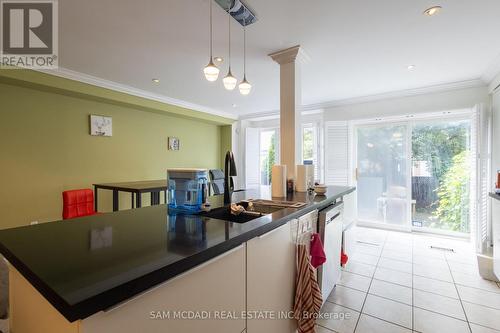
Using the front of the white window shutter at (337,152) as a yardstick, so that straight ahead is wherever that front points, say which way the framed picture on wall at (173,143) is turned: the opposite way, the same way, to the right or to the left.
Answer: to the left

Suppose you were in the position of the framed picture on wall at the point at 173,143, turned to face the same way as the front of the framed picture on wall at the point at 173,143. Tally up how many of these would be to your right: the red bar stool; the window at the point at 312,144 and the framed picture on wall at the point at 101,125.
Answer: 2

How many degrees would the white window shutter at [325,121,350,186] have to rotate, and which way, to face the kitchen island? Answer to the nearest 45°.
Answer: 0° — it already faces it

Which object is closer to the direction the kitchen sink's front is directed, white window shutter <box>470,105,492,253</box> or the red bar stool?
the white window shutter

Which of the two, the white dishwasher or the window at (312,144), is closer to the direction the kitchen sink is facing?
the white dishwasher

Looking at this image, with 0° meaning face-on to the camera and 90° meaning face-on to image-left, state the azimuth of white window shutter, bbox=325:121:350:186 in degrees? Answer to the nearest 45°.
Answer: approximately 0°

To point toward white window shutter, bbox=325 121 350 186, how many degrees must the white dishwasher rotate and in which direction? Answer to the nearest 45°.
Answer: approximately 135° to its left

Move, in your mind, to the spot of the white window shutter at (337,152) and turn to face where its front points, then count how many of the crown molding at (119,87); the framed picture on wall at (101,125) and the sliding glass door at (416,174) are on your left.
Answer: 1

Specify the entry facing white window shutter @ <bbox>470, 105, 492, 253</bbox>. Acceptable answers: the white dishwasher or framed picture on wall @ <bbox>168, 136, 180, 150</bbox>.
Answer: the framed picture on wall

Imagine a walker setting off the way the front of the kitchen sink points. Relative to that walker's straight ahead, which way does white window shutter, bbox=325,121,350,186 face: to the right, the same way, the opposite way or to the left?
to the right

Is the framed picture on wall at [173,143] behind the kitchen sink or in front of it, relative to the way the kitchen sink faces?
behind

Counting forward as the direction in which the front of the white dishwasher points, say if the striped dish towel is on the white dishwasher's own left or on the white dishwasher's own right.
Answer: on the white dishwasher's own right

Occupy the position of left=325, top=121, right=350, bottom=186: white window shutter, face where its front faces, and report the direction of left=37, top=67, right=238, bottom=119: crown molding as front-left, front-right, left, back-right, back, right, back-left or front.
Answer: front-right

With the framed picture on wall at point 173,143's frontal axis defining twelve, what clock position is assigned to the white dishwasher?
The white dishwasher is roughly at 1 o'clock from the framed picture on wall.

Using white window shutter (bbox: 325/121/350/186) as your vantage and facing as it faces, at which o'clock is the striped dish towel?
The striped dish towel is roughly at 12 o'clock from the white window shutter.
